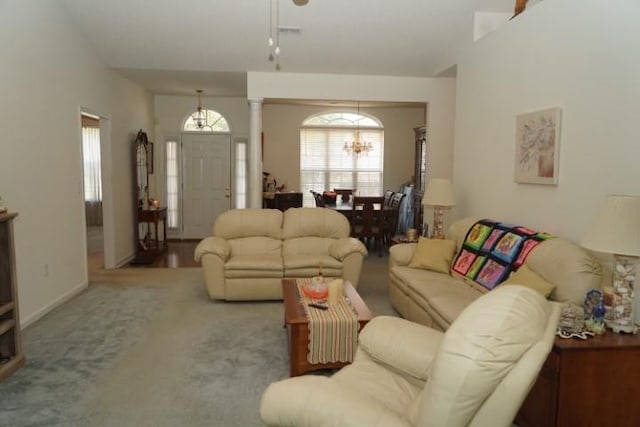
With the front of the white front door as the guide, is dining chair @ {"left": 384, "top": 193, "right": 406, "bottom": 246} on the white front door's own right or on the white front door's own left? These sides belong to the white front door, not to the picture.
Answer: on the white front door's own left

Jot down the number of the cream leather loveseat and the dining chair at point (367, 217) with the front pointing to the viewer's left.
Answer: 0

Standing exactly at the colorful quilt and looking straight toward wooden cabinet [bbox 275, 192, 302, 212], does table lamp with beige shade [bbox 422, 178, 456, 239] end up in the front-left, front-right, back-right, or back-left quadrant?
front-right

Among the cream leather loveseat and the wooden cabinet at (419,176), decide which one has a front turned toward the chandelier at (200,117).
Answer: the wooden cabinet

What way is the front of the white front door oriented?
toward the camera

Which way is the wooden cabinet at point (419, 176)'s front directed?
to the viewer's left

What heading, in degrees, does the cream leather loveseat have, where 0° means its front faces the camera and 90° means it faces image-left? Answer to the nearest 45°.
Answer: approximately 0°

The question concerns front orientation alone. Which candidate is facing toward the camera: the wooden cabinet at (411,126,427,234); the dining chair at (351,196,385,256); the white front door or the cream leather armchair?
the white front door

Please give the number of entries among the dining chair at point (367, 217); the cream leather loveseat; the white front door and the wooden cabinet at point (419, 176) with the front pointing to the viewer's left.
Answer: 1

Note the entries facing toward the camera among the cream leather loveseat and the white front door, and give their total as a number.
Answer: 2

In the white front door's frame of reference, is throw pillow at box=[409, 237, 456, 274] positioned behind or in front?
in front

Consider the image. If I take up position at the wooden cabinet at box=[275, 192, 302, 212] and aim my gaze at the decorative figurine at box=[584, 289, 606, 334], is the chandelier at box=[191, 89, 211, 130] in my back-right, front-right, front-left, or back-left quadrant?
back-right

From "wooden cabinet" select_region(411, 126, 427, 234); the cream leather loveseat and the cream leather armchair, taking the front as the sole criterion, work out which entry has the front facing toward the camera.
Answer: the cream leather loveseat

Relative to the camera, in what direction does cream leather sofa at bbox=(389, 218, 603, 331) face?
facing the viewer and to the left of the viewer

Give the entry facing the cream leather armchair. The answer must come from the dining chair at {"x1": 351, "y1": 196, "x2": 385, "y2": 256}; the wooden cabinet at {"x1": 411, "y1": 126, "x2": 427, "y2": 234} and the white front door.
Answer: the white front door

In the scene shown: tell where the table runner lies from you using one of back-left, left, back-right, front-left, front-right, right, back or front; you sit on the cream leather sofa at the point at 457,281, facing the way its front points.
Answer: front

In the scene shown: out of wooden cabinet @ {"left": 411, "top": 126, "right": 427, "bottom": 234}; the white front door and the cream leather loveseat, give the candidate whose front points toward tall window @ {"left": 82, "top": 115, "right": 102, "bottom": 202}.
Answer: the wooden cabinet

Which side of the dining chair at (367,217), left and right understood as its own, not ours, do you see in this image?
back
